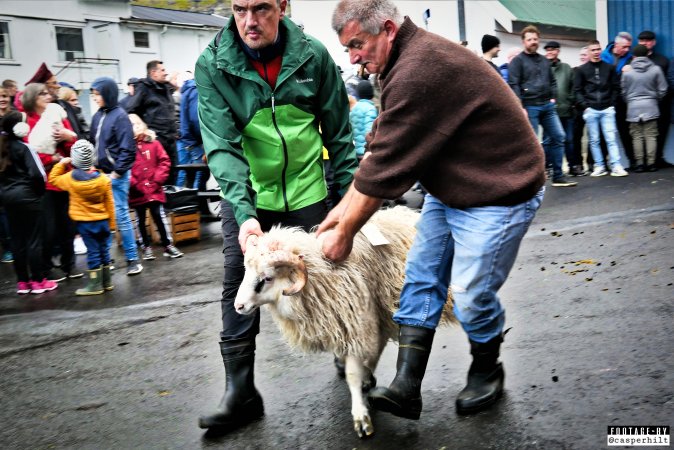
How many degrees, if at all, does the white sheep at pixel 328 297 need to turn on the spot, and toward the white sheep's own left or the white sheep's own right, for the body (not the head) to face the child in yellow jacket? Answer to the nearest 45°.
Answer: approximately 90° to the white sheep's own right

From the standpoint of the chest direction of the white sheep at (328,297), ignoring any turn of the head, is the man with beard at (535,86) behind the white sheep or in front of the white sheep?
behind

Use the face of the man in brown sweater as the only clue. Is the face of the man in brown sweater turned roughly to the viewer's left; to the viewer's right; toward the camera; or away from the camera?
to the viewer's left

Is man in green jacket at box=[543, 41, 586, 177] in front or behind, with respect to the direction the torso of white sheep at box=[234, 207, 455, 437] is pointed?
behind

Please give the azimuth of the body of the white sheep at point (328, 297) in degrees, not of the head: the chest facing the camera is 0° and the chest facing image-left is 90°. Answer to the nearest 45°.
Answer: approximately 45°
